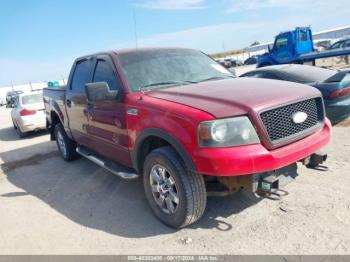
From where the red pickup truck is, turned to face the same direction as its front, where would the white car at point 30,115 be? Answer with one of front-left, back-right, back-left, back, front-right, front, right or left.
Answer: back

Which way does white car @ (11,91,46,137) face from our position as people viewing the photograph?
facing away from the viewer and to the left of the viewer

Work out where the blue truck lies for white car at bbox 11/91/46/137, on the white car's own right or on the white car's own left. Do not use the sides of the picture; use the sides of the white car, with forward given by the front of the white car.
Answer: on the white car's own right

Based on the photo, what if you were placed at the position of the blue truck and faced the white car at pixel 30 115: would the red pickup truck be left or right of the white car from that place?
left

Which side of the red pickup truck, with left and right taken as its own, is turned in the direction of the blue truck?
left

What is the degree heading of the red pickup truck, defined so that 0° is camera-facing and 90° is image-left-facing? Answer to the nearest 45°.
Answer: approximately 315°

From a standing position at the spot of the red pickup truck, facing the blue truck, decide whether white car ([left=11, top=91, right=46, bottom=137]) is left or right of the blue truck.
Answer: left
